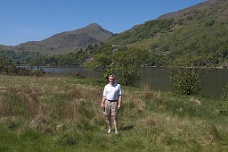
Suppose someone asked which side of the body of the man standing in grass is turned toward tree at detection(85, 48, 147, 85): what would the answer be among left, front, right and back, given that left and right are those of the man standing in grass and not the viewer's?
back

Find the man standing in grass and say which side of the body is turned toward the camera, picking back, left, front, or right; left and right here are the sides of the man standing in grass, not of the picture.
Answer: front

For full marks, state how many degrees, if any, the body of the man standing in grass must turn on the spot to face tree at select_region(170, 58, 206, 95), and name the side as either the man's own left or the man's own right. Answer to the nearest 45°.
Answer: approximately 135° to the man's own left
